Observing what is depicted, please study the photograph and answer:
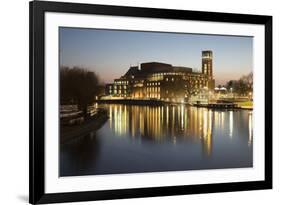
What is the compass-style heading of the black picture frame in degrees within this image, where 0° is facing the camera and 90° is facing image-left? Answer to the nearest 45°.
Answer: approximately 315°
